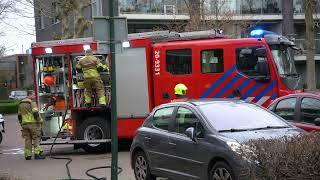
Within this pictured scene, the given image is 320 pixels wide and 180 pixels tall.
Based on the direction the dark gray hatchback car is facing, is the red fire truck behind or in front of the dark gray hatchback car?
behind

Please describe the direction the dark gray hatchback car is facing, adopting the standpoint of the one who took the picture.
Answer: facing the viewer and to the right of the viewer

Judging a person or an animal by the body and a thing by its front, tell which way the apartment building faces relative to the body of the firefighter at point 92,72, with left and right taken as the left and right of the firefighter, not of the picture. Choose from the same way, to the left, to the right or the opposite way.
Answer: the opposite way

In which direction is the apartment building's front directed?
toward the camera

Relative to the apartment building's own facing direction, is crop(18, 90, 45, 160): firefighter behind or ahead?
ahead

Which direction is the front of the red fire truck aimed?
to the viewer's right

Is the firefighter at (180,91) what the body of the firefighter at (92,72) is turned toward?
no

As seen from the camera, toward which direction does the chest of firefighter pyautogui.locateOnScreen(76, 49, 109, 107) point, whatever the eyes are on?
away from the camera

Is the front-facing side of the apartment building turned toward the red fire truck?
yes

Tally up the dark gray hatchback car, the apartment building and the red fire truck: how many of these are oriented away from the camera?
0

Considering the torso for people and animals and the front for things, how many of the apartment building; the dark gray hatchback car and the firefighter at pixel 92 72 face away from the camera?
1

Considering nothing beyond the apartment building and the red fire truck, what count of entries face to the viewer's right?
1

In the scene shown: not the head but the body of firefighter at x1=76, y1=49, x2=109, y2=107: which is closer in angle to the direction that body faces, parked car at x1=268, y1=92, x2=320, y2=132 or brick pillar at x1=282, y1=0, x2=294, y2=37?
the brick pillar
